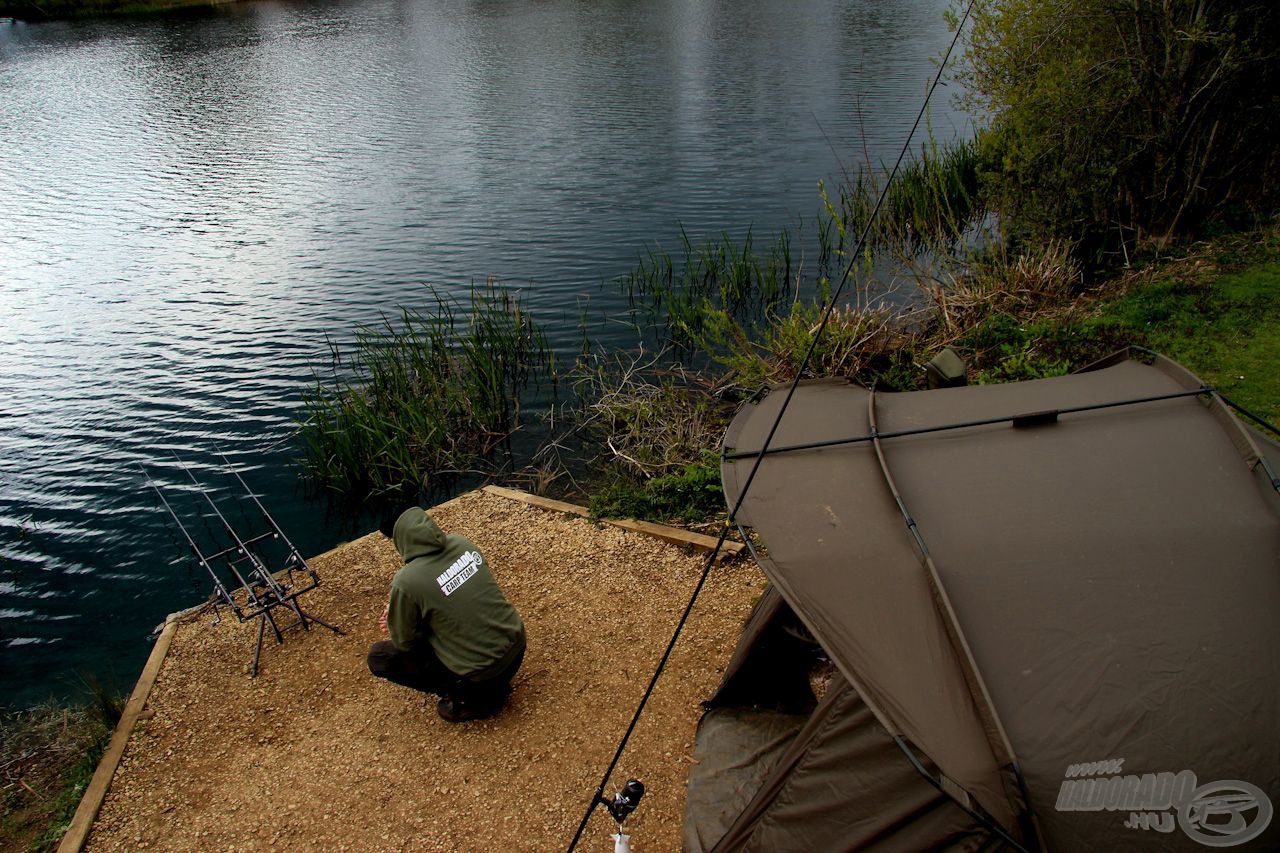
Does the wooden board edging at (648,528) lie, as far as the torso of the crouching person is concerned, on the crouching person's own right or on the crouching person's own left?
on the crouching person's own right

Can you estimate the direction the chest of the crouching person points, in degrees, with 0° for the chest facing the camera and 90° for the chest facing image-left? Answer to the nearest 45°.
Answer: approximately 135°

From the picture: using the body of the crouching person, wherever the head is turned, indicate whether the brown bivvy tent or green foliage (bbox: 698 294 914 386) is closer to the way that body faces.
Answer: the green foliage

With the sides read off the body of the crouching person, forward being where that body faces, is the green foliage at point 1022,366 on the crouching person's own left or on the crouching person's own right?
on the crouching person's own right

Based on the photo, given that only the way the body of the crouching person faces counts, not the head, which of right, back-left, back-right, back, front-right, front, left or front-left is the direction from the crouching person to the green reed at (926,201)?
right

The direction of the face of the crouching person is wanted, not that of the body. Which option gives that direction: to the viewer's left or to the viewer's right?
to the viewer's left

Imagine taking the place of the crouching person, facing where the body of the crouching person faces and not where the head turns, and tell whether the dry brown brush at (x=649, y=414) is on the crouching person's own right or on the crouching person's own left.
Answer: on the crouching person's own right

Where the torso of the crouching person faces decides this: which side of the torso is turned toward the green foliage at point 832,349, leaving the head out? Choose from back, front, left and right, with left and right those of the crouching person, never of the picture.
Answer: right
